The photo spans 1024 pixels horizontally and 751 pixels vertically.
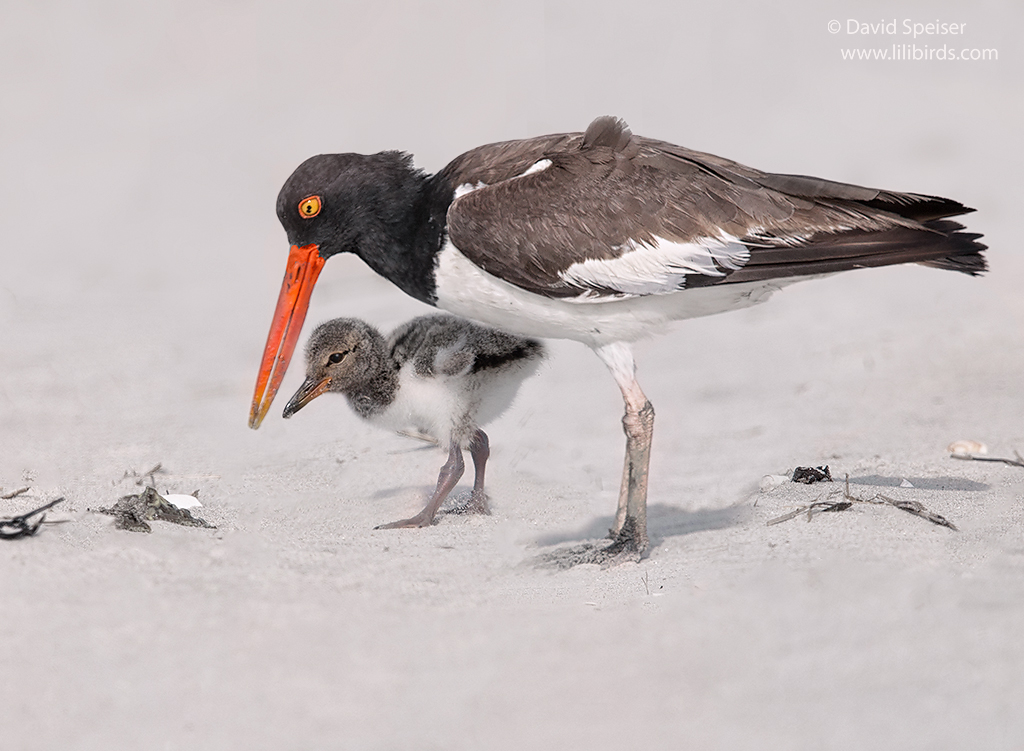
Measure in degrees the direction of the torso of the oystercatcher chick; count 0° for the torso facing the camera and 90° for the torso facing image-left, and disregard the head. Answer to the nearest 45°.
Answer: approximately 90°

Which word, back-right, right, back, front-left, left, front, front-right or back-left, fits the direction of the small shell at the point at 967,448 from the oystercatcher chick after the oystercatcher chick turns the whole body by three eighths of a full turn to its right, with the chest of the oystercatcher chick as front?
front-right

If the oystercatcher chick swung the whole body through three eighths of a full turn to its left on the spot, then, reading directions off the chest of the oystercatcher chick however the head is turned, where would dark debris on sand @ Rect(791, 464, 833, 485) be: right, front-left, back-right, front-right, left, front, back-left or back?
front-left

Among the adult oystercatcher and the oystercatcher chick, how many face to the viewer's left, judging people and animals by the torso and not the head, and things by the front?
2

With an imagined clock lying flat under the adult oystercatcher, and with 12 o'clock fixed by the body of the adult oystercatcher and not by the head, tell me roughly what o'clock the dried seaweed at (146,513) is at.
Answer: The dried seaweed is roughly at 12 o'clock from the adult oystercatcher.

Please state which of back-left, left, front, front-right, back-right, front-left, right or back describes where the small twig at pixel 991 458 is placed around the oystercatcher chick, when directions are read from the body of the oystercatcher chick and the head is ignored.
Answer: back

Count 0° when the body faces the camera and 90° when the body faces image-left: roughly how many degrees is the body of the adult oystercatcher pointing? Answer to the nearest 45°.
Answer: approximately 90°

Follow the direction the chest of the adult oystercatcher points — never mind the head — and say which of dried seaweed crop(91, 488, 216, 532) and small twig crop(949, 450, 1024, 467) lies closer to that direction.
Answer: the dried seaweed

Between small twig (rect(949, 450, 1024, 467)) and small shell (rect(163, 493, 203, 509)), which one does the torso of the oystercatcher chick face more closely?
the small shell

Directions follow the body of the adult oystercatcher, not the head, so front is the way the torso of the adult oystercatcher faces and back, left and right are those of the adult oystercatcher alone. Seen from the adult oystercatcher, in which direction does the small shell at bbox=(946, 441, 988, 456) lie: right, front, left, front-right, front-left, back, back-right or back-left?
back-right
